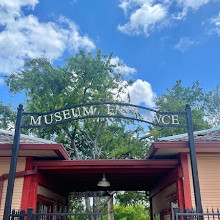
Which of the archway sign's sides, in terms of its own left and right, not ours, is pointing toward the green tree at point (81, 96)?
back

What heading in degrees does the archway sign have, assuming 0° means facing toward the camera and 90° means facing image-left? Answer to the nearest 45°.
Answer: approximately 0°

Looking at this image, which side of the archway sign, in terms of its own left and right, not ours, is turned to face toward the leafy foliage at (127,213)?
back
